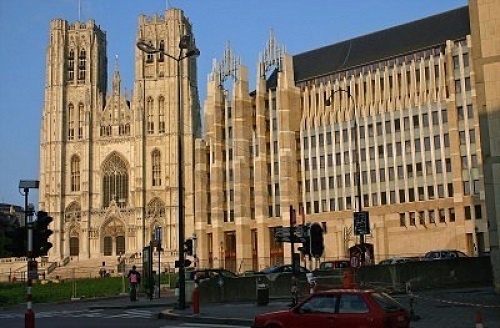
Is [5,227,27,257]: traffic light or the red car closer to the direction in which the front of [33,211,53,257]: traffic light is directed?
the red car

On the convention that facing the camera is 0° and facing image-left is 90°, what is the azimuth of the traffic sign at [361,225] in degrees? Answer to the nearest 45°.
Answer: approximately 0°

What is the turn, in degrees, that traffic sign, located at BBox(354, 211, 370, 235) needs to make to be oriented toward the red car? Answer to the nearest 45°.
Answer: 0° — it already faces it

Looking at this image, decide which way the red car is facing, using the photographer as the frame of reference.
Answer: facing away from the viewer and to the left of the viewer

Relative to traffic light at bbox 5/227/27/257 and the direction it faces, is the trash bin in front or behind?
behind

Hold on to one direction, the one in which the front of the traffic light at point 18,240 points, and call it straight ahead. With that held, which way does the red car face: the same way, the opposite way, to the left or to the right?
the opposite way

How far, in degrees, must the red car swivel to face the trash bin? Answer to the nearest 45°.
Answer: approximately 45° to its right
